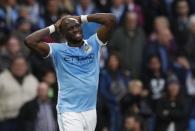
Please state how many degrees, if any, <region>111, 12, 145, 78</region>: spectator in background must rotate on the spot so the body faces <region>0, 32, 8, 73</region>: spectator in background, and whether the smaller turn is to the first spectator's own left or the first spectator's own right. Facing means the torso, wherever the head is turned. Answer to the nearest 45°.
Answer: approximately 90° to the first spectator's own right

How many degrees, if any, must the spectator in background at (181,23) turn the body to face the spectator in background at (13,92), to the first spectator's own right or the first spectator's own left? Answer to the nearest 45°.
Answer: approximately 45° to the first spectator's own right

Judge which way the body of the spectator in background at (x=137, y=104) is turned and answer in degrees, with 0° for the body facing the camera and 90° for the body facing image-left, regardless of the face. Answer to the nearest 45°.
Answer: approximately 0°

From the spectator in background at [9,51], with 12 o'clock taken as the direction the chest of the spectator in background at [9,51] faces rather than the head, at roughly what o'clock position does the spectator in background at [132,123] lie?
the spectator in background at [132,123] is roughly at 10 o'clock from the spectator in background at [9,51].

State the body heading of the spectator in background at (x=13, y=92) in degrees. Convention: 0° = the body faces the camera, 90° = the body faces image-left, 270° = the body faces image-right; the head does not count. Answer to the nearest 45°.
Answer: approximately 0°
